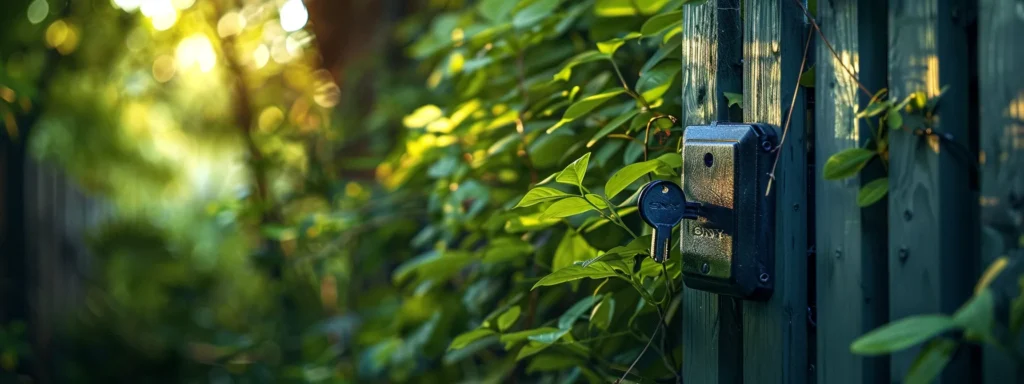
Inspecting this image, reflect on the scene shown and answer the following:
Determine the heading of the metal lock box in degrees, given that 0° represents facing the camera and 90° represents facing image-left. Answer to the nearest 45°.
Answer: approximately 45°

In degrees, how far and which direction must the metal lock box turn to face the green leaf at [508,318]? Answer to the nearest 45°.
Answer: approximately 90° to its right

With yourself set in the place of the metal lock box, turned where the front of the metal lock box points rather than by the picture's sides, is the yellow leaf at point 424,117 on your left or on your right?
on your right
